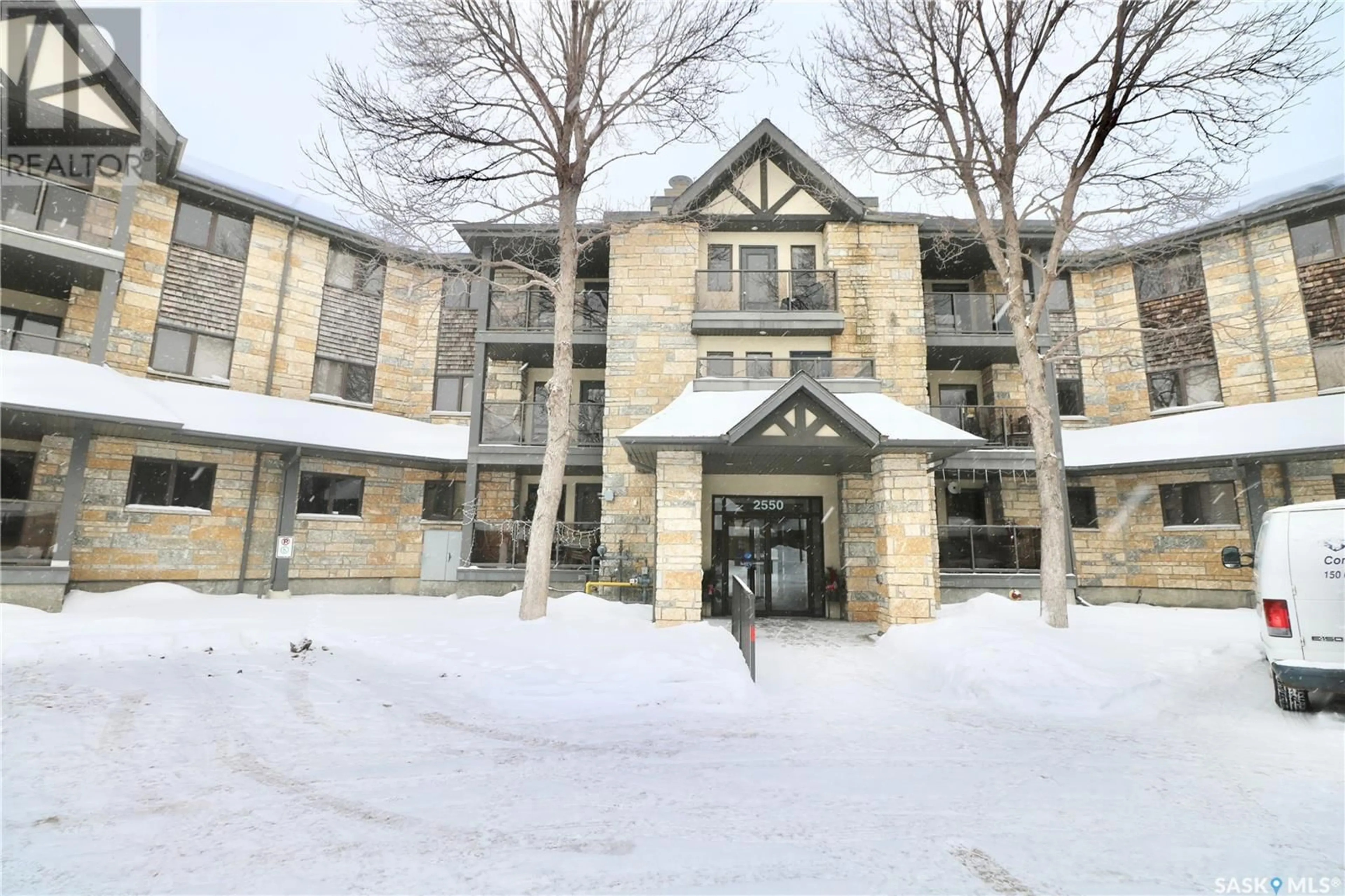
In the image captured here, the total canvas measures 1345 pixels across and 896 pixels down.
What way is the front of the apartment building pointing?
toward the camera

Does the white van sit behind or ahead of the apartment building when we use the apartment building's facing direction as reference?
ahead

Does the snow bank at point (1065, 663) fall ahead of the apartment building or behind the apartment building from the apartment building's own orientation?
ahead

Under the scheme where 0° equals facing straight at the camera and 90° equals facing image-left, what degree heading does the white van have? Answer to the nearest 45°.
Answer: approximately 180°

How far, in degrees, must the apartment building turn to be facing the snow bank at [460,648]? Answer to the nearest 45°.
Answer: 0° — it already faces it

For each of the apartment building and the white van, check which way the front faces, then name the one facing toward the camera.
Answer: the apartment building

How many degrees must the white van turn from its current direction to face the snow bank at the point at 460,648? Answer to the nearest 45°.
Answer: approximately 135° to its left

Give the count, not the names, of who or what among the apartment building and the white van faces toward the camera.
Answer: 1
